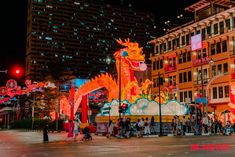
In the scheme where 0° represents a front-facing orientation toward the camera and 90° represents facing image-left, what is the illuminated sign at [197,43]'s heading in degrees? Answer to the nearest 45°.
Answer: approximately 45°

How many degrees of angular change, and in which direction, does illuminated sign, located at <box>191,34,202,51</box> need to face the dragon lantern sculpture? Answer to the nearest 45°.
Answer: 0° — it already faces it
